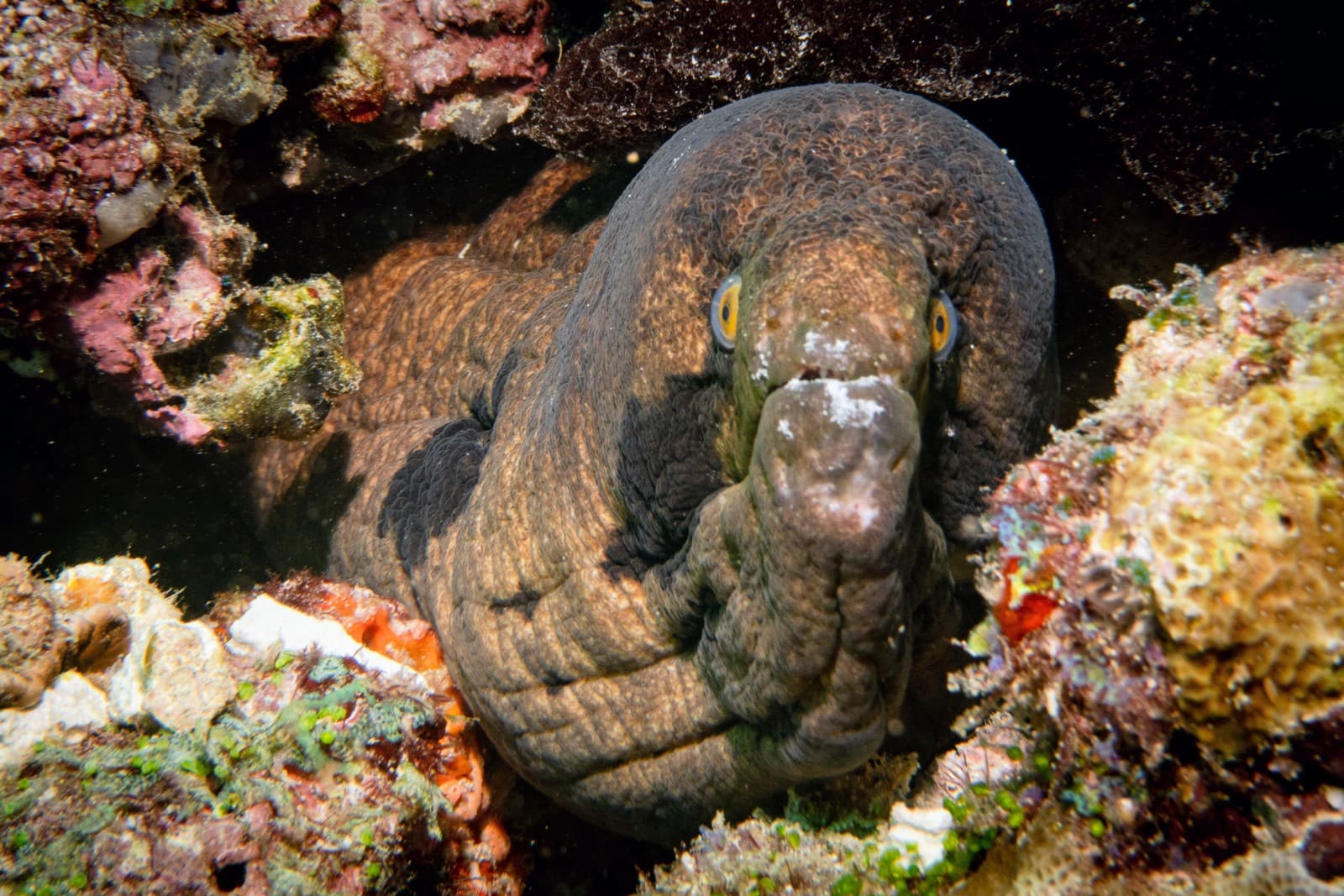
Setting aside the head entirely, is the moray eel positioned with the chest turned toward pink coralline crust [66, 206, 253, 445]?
no

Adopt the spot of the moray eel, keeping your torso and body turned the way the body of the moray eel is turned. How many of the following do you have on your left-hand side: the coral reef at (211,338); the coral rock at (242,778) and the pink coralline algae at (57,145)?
0

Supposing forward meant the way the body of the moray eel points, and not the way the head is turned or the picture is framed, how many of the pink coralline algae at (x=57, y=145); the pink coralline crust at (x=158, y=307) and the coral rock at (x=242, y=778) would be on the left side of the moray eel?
0

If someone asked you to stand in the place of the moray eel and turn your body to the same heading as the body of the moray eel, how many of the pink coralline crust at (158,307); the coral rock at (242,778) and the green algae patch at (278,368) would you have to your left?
0

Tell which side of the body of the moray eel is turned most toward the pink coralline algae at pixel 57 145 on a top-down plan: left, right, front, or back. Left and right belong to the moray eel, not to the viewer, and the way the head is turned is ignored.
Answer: right

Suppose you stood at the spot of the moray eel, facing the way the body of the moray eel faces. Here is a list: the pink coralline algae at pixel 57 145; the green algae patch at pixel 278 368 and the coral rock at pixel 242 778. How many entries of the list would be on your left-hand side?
0

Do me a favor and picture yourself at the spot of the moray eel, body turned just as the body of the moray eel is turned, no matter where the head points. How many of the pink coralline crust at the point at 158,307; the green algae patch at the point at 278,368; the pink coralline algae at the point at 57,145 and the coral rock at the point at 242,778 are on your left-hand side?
0

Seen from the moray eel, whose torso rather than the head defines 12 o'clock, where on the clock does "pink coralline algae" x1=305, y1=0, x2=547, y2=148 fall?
The pink coralline algae is roughly at 5 o'clock from the moray eel.

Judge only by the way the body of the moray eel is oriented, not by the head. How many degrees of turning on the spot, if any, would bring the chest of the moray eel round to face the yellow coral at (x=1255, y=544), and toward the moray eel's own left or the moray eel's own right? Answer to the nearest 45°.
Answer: approximately 45° to the moray eel's own left

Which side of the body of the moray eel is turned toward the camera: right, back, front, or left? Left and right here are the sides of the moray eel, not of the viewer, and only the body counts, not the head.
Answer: front

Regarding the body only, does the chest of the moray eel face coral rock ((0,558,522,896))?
no

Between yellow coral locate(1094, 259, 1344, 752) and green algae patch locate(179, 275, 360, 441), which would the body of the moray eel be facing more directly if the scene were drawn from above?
the yellow coral

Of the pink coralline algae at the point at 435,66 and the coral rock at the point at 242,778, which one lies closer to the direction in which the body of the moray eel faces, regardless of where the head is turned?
the coral rock

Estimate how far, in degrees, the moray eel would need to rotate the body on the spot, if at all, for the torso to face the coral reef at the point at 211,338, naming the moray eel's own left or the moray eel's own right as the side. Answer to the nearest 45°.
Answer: approximately 135° to the moray eel's own right
